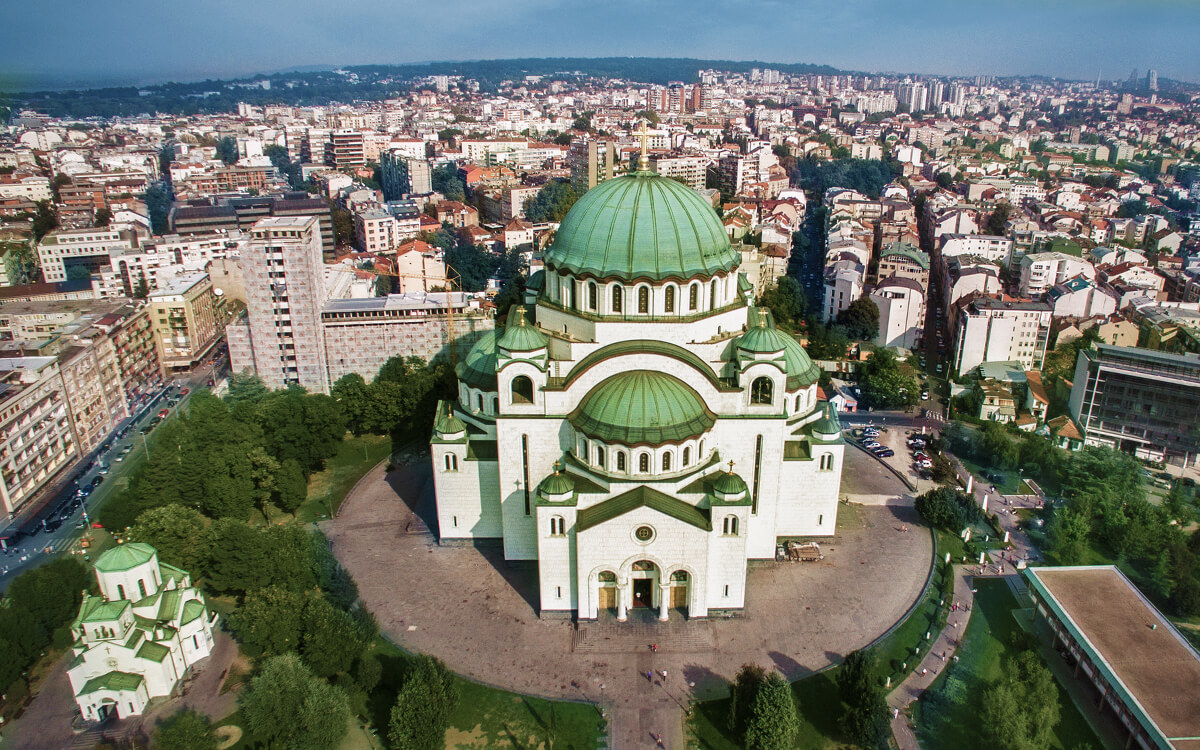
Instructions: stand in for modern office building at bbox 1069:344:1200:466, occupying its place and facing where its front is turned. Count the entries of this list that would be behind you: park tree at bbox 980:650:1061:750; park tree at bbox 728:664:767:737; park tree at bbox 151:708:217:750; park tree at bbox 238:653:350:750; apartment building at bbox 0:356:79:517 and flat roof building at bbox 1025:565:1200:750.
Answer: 0

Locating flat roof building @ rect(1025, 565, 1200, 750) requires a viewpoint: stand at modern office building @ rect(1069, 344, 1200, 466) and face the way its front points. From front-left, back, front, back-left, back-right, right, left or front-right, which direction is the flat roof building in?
front

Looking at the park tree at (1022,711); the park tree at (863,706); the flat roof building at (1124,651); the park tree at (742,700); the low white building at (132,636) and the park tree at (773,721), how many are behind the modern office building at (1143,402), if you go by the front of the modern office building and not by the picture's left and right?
0

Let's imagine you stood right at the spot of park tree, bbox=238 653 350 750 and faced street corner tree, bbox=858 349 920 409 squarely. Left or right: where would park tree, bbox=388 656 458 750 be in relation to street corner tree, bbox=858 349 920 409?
right

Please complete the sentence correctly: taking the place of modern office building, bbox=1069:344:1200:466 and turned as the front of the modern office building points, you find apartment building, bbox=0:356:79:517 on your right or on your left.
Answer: on your right

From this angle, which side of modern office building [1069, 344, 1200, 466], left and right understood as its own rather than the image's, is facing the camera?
front

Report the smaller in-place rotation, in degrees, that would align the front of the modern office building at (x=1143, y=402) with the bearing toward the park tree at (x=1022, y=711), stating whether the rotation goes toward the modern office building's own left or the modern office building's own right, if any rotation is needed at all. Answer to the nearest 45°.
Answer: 0° — it already faces it

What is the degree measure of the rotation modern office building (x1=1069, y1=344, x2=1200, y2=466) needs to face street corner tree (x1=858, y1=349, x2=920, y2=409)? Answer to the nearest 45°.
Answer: approximately 90° to its right

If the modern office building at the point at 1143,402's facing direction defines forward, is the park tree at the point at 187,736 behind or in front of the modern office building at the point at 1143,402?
in front

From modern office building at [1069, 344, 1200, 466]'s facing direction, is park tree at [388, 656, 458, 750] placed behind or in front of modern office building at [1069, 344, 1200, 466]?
in front

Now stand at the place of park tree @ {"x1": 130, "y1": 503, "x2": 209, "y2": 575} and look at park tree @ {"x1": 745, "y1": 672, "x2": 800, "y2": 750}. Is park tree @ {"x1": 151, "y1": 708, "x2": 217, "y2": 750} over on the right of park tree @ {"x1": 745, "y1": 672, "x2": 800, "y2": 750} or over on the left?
right

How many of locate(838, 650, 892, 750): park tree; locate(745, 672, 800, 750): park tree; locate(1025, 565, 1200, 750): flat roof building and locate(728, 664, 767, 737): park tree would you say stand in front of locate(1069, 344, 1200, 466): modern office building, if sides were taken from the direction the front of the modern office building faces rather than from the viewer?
4

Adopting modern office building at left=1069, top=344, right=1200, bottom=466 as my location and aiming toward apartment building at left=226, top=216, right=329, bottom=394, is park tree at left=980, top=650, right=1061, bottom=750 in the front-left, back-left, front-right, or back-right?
front-left

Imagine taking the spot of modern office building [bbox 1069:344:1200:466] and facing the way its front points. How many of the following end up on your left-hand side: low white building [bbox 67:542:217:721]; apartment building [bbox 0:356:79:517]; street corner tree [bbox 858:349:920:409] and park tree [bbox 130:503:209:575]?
0

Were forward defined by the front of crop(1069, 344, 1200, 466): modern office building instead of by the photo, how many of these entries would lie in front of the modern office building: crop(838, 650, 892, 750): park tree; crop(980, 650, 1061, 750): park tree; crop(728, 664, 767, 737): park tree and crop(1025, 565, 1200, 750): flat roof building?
4

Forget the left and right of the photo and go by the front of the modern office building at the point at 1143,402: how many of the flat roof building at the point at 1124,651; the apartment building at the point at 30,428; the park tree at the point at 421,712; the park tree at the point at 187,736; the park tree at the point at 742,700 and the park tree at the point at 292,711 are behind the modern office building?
0

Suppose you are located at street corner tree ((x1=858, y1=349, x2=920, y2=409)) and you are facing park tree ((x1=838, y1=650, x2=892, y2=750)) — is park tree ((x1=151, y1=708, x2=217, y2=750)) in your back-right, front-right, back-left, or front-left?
front-right

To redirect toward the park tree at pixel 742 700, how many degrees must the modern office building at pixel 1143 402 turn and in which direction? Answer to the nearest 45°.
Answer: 0° — it already faces it

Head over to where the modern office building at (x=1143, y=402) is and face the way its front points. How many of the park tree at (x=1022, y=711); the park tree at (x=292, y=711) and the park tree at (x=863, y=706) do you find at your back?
0

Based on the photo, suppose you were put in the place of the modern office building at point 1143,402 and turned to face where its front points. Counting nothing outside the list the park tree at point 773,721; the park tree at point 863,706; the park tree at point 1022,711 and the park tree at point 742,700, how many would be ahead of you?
4
